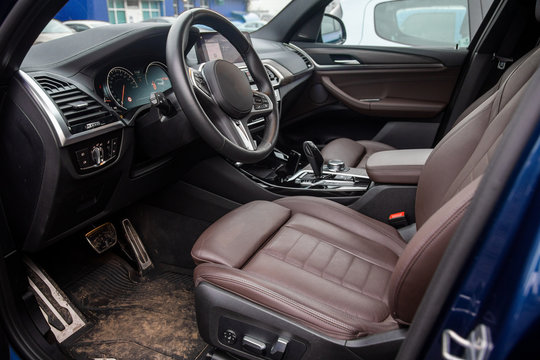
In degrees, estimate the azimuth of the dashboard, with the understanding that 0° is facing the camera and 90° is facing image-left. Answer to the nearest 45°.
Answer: approximately 315°

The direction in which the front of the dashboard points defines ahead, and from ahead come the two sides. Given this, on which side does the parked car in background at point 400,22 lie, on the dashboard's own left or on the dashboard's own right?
on the dashboard's own left

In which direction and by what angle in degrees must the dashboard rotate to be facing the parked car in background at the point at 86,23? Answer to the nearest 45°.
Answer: approximately 135° to its left

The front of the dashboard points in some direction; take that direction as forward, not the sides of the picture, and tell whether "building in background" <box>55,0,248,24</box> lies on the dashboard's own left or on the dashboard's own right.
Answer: on the dashboard's own left

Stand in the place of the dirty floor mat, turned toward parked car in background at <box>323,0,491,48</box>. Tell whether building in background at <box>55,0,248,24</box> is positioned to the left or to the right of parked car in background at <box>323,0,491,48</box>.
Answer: left
